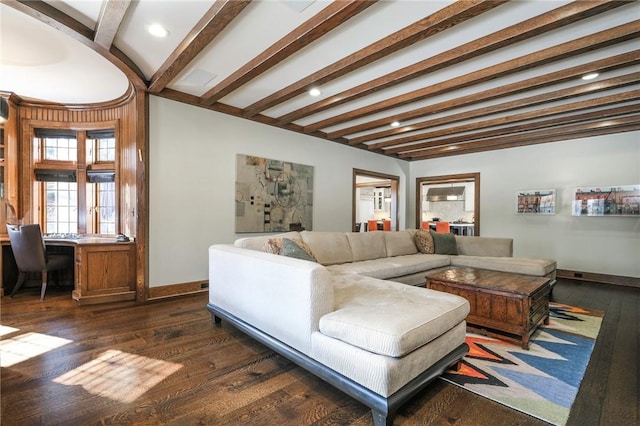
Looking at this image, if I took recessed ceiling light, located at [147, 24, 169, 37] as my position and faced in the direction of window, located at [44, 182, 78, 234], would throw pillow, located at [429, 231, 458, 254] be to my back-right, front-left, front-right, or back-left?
back-right

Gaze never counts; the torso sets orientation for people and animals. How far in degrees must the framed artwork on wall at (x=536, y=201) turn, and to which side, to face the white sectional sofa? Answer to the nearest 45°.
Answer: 0° — it already faces it

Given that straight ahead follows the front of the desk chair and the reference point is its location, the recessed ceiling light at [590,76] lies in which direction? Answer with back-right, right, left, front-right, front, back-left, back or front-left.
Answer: right

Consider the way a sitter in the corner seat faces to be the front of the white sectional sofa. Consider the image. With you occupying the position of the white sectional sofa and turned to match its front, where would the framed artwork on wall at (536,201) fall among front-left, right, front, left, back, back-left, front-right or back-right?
left

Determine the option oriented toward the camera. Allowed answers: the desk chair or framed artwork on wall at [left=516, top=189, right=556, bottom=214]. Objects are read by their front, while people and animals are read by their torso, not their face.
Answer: the framed artwork on wall

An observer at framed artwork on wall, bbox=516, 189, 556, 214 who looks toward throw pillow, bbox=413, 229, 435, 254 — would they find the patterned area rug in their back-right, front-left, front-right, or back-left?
front-left

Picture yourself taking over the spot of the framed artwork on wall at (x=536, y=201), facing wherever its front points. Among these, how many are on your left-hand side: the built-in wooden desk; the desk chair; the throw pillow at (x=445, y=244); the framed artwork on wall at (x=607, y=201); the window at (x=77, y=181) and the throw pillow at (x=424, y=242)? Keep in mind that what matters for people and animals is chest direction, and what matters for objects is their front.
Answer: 1

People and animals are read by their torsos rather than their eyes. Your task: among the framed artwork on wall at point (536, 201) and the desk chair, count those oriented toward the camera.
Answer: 1

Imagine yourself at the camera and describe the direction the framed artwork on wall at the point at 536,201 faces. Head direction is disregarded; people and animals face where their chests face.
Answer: facing the viewer

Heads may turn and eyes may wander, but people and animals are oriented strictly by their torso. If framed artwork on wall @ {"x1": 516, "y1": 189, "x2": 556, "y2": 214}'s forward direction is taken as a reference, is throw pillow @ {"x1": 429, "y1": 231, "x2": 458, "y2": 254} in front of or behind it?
in front

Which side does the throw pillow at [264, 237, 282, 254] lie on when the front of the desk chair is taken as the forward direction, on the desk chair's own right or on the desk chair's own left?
on the desk chair's own right

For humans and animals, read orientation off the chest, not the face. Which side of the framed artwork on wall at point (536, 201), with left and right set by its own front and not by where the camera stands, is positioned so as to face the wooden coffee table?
front

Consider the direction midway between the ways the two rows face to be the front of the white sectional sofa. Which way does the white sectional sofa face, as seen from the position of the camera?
facing the viewer and to the right of the viewer
